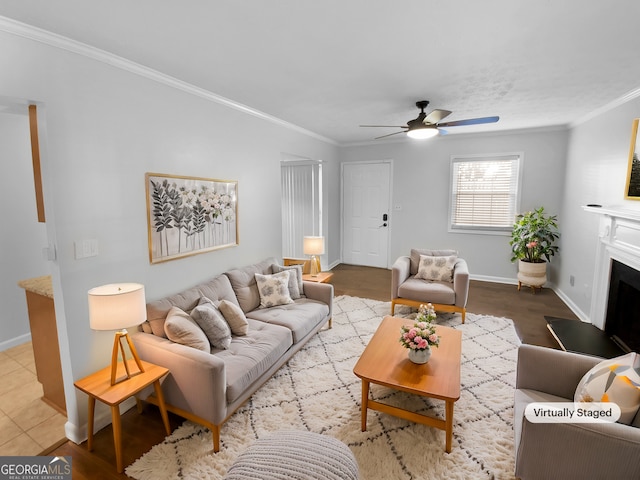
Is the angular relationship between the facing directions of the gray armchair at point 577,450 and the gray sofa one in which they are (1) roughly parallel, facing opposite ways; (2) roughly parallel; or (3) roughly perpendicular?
roughly parallel, facing opposite ways

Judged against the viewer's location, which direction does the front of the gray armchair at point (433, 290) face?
facing the viewer

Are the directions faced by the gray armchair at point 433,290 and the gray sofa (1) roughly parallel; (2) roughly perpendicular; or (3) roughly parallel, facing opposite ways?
roughly perpendicular

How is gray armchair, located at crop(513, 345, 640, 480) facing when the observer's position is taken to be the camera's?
facing to the left of the viewer

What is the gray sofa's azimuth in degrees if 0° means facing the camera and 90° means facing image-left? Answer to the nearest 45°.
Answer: approximately 315°

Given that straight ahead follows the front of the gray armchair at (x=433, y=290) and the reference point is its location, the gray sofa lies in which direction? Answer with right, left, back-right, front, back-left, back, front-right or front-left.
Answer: front-right

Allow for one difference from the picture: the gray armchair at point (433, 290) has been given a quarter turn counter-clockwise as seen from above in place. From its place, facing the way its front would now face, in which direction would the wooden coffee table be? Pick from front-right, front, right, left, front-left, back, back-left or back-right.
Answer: right

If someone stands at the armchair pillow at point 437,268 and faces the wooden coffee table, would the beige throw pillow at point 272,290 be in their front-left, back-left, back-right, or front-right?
front-right

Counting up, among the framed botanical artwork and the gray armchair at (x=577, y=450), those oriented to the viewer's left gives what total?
1

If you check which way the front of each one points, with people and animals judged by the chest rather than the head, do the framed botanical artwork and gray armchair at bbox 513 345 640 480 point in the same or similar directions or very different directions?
very different directions

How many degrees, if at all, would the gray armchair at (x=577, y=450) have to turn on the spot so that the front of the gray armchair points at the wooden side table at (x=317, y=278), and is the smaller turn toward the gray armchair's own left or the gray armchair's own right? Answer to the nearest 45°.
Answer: approximately 45° to the gray armchair's own right

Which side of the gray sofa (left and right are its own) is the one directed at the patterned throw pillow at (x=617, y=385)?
front

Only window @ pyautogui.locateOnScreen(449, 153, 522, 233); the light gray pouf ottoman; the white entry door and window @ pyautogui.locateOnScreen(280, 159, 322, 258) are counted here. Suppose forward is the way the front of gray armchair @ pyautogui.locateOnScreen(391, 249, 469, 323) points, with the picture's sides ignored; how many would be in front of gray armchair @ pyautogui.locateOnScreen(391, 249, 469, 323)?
1

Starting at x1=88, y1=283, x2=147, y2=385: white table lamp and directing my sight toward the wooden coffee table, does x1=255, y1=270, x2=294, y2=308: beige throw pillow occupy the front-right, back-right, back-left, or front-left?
front-left

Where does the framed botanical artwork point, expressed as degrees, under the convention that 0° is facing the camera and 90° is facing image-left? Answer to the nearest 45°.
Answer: approximately 315°

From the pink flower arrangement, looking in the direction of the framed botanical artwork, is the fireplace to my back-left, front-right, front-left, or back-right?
back-right

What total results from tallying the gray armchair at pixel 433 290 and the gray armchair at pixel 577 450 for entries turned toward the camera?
1
